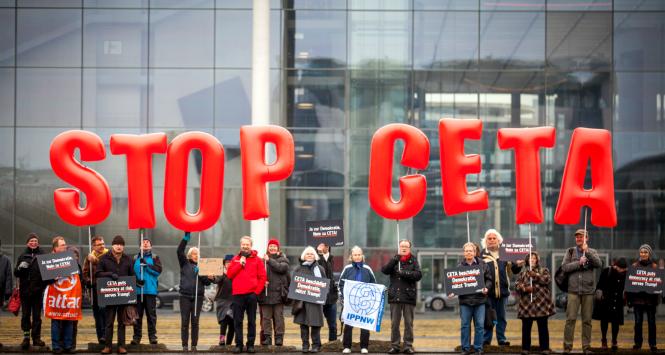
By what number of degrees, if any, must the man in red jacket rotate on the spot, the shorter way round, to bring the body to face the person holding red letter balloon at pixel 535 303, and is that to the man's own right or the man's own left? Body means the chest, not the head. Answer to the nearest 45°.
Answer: approximately 90° to the man's own left

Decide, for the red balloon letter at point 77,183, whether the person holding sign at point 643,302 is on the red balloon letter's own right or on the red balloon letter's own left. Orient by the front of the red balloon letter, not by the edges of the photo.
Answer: on the red balloon letter's own left

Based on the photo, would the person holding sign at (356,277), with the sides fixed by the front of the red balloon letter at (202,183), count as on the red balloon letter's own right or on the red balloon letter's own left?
on the red balloon letter's own left

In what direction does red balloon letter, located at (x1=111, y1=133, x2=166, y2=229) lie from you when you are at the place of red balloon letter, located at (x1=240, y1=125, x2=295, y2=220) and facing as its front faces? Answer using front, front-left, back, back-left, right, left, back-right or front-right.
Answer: right

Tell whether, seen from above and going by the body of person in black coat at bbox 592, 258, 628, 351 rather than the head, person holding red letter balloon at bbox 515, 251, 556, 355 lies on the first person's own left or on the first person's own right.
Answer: on the first person's own right

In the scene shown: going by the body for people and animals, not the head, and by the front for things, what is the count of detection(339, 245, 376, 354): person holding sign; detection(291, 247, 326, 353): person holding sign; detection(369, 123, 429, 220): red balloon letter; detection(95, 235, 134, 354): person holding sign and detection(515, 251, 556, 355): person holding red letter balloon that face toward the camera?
5

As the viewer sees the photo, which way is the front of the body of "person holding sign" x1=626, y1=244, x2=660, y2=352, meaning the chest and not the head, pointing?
toward the camera

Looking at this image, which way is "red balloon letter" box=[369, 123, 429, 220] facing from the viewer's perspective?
toward the camera

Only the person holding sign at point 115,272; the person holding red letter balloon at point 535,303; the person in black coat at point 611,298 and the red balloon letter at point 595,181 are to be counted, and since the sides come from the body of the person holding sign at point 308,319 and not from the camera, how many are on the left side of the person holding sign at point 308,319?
3

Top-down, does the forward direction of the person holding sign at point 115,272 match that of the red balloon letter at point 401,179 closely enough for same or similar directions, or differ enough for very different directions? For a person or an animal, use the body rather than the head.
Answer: same or similar directions

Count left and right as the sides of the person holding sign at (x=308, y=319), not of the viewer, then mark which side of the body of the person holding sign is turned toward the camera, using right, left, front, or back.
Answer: front
